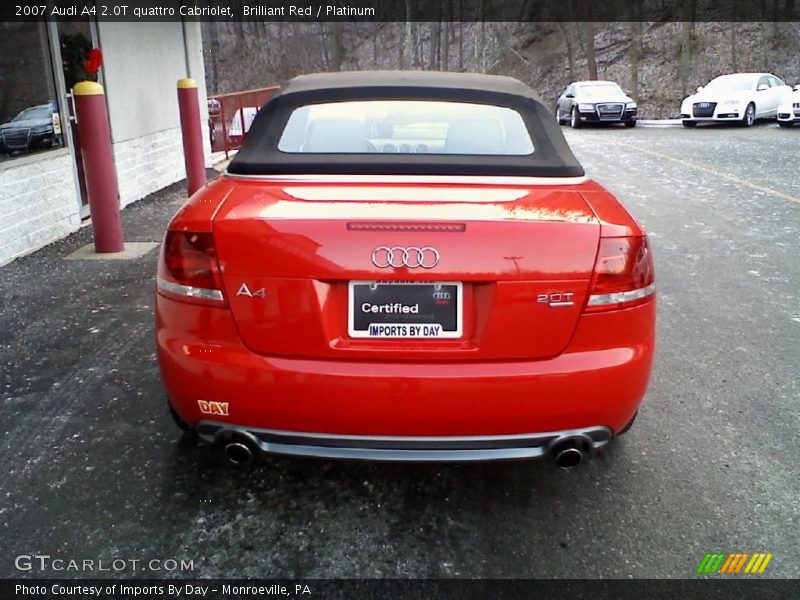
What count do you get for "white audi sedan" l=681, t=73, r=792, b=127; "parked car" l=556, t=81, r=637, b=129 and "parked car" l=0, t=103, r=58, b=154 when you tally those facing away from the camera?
0

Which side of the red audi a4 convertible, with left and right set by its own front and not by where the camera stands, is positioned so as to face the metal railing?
front

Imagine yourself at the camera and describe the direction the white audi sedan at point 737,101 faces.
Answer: facing the viewer and to the left of the viewer

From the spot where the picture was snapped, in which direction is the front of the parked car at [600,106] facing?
facing the viewer and to the right of the viewer

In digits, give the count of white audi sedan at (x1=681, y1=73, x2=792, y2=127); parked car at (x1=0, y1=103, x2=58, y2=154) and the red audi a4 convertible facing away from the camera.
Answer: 1

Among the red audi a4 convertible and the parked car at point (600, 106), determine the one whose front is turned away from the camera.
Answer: the red audi a4 convertible

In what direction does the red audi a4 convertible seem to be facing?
away from the camera

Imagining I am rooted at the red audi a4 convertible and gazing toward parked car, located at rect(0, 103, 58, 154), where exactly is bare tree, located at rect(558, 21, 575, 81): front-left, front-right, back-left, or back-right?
front-right

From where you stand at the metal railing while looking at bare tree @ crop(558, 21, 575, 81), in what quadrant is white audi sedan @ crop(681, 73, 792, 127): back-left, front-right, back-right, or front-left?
front-right

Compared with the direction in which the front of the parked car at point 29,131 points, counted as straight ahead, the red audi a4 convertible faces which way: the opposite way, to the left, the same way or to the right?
the opposite way

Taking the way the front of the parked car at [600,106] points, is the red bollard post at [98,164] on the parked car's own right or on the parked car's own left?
on the parked car's own right

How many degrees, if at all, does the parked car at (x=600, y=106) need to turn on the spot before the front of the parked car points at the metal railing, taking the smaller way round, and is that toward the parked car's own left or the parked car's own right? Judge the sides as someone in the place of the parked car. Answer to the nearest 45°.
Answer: approximately 90° to the parked car's own right

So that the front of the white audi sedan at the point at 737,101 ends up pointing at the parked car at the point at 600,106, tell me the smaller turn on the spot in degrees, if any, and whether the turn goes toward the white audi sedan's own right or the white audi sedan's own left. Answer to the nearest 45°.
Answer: approximately 45° to the white audi sedan's own right

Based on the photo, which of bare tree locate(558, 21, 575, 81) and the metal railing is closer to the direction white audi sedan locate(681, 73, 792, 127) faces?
the metal railing

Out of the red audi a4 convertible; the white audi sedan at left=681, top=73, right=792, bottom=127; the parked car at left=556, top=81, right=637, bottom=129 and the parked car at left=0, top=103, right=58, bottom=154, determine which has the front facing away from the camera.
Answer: the red audi a4 convertible

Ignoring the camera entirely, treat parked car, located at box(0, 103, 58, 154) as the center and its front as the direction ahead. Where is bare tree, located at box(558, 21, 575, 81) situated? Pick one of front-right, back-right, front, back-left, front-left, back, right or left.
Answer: back

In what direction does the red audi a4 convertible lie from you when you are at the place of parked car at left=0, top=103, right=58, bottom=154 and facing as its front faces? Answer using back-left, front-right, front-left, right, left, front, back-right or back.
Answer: front-left
